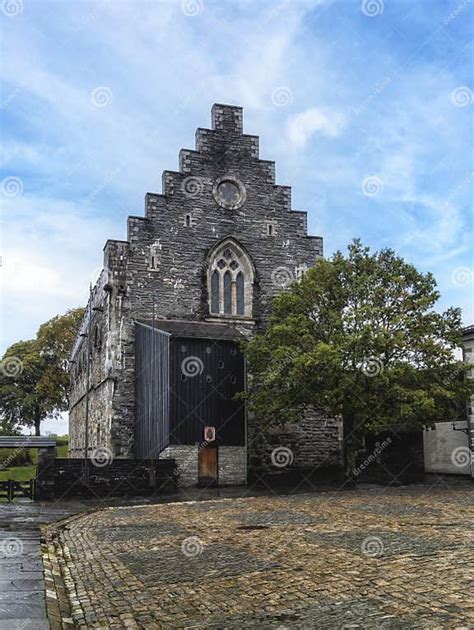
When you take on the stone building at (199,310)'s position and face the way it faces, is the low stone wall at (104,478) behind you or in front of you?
in front

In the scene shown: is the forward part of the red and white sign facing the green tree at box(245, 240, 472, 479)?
no

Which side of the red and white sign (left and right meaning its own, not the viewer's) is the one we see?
front

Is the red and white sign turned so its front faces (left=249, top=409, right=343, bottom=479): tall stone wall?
no

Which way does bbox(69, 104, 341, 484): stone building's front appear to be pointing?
toward the camera

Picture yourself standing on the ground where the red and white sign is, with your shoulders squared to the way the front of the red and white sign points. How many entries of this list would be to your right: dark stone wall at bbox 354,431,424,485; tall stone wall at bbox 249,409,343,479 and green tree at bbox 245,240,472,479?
0

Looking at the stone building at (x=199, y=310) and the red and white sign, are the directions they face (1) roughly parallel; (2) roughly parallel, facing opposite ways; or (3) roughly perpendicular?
roughly parallel

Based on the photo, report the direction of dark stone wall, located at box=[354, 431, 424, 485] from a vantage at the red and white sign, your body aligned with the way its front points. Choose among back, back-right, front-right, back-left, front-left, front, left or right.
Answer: back-left
